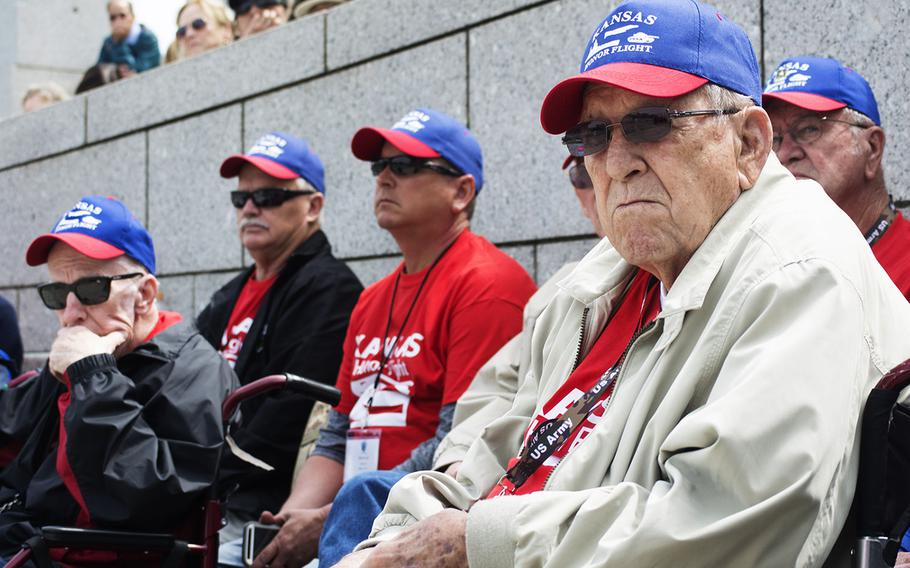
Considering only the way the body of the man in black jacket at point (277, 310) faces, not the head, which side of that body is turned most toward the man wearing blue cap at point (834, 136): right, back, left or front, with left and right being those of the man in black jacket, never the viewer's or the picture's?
left

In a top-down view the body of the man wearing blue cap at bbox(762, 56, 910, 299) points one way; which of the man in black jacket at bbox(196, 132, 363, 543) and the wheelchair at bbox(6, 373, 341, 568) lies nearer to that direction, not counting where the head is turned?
the wheelchair

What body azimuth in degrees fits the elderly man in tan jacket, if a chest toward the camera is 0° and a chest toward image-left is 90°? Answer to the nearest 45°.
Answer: approximately 45°

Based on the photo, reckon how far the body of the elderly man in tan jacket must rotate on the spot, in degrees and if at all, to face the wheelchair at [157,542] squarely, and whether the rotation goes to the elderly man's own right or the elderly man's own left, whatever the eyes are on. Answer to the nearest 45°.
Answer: approximately 90° to the elderly man's own right

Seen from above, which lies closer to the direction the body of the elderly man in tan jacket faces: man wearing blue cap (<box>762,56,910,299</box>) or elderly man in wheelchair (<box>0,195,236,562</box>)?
the elderly man in wheelchair

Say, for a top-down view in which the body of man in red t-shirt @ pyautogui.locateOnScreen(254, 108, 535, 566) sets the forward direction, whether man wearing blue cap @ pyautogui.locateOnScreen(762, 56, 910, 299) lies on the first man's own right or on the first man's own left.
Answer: on the first man's own left

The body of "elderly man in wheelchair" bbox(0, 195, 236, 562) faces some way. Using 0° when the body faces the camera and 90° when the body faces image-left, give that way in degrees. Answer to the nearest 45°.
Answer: approximately 45°

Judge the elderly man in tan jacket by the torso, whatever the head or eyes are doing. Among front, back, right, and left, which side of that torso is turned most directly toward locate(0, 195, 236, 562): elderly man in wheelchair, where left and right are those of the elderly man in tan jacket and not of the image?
right

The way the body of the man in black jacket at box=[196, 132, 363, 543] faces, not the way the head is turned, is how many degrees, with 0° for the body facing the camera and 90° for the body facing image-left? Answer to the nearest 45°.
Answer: approximately 45°

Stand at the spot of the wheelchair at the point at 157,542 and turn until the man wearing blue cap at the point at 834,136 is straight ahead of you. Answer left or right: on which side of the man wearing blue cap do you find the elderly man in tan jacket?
right
